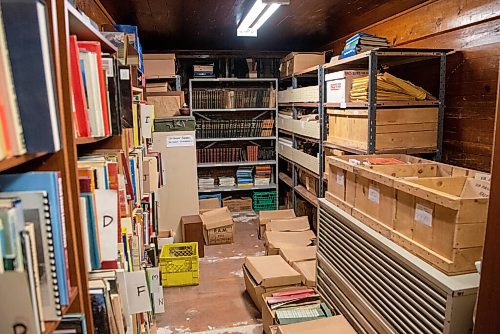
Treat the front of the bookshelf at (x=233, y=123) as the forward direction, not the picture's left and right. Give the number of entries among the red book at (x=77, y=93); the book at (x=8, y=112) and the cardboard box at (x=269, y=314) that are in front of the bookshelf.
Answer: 3

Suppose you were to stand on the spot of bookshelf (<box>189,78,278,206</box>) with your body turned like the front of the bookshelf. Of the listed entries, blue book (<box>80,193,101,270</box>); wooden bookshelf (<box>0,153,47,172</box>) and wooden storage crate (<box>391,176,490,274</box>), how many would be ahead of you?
3

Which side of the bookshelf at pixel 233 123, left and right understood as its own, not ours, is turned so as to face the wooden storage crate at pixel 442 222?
front

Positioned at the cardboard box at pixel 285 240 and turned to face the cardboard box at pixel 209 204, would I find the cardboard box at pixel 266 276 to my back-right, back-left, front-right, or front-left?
back-left

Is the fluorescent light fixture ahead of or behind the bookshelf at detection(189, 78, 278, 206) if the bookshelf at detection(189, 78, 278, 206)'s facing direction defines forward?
ahead

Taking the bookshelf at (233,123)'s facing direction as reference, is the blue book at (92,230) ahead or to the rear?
ahead

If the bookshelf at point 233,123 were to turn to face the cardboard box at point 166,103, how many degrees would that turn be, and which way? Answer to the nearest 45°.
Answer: approximately 45° to its right

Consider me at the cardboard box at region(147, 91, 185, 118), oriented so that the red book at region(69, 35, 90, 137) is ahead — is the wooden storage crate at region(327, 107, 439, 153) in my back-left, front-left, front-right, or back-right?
front-left

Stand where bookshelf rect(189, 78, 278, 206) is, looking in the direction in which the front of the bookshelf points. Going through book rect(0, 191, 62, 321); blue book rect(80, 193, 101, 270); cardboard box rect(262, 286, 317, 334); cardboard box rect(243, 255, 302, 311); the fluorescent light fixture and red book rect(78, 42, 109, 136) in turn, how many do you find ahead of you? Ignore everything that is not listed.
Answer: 6

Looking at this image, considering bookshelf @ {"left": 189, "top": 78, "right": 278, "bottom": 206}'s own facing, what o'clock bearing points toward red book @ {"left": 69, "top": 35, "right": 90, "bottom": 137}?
The red book is roughly at 12 o'clock from the bookshelf.

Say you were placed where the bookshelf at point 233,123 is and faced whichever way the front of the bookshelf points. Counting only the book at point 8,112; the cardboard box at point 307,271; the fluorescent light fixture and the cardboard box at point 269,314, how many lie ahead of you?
4

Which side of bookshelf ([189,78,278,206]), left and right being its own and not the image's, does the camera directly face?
front

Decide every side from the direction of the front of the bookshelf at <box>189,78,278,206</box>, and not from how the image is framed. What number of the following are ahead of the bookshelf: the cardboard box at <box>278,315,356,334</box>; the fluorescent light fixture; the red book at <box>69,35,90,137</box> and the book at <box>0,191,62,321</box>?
4

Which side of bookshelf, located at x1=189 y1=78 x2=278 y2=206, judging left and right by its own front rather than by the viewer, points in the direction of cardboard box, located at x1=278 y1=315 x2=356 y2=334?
front

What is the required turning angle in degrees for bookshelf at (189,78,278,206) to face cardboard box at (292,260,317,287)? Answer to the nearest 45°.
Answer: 0° — it already faces it
